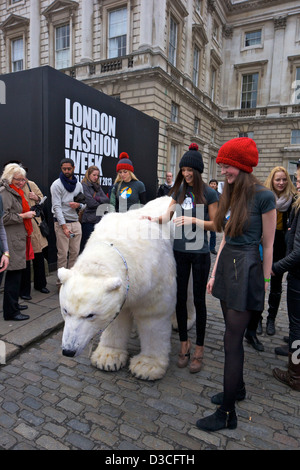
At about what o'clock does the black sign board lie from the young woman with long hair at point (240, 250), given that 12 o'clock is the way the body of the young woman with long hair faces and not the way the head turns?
The black sign board is roughly at 3 o'clock from the young woman with long hair.

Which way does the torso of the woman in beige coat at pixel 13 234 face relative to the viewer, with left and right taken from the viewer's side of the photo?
facing to the right of the viewer

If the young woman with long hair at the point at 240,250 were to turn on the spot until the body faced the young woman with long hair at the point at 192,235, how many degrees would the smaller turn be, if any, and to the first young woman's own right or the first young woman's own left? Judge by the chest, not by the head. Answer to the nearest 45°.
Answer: approximately 90° to the first young woman's own right

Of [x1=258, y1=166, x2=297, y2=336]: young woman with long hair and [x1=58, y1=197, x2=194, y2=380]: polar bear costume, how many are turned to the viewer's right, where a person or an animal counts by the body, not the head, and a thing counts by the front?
0

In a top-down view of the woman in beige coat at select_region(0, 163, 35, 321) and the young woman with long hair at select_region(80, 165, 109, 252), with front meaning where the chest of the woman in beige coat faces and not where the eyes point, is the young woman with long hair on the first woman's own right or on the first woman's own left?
on the first woman's own left

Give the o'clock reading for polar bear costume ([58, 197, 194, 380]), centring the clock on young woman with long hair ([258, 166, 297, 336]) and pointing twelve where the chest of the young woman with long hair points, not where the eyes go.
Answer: The polar bear costume is roughly at 1 o'clock from the young woman with long hair.

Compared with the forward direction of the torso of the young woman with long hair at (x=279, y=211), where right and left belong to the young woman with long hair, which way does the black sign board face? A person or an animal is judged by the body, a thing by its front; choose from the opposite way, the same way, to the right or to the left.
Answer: to the left

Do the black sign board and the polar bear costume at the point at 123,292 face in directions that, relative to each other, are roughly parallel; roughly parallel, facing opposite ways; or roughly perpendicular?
roughly perpendicular

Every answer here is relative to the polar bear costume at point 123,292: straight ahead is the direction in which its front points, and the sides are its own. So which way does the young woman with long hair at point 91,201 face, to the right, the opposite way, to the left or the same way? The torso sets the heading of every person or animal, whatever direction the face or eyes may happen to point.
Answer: to the left

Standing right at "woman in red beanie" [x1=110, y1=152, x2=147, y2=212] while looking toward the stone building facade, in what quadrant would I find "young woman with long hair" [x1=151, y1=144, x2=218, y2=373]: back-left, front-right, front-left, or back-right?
back-right

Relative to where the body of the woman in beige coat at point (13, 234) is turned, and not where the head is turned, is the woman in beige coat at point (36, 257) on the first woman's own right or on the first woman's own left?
on the first woman's own left

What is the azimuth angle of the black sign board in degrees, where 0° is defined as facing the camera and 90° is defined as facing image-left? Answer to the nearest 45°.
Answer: approximately 315°
